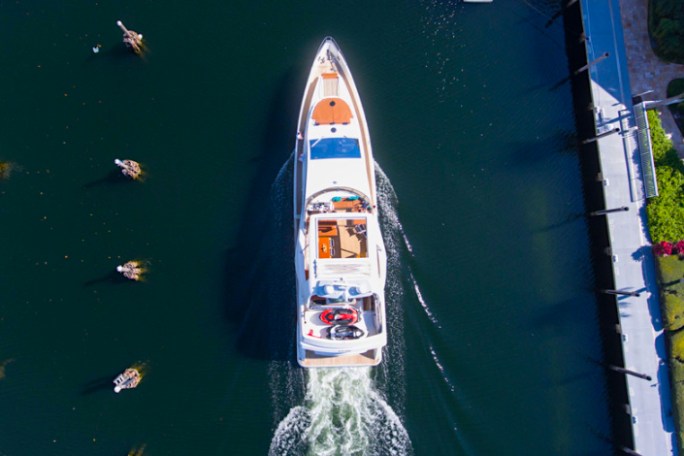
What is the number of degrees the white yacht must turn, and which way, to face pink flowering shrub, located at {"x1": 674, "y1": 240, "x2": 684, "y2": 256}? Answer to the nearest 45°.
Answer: approximately 90° to its right

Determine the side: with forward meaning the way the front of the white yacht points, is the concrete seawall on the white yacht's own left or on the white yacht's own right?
on the white yacht's own right

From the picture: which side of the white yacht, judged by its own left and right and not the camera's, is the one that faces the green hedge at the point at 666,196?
right

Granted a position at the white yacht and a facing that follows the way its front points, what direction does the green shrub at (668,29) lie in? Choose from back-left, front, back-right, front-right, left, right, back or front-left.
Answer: right

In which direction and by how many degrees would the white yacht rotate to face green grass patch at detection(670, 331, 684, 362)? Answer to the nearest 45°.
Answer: approximately 90° to its right

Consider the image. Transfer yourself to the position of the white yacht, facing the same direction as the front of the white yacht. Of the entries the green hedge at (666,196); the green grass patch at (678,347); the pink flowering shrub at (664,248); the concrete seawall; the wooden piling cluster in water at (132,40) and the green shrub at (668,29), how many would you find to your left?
1

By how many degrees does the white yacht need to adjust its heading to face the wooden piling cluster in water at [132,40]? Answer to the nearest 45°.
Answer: approximately 90° to its left

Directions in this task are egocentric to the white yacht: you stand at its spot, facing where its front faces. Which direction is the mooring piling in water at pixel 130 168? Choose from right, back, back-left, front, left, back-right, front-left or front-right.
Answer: left

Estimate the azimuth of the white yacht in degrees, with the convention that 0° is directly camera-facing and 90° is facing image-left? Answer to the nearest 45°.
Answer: approximately 180°

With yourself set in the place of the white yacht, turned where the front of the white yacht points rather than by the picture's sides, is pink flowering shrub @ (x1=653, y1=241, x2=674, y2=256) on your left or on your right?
on your right

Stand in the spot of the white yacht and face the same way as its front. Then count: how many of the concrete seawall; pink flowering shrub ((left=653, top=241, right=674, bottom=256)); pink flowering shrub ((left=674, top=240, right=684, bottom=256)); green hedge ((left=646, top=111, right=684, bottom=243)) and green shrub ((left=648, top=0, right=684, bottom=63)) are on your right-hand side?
5

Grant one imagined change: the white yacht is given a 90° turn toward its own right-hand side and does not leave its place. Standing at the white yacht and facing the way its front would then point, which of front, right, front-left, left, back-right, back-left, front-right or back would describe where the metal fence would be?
front
